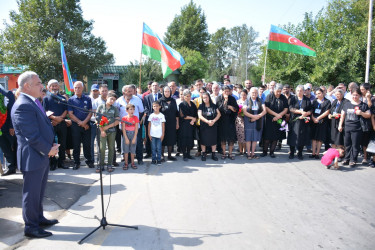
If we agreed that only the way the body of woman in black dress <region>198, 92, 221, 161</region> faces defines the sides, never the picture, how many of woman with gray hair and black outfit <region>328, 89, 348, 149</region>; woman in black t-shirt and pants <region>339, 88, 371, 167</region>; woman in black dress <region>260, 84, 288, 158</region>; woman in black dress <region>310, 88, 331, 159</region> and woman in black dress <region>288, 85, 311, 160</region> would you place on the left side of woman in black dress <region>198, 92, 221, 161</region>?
5

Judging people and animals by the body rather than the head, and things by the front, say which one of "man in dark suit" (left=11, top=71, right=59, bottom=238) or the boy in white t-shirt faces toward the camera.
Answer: the boy in white t-shirt

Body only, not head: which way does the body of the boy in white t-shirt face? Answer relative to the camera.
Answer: toward the camera

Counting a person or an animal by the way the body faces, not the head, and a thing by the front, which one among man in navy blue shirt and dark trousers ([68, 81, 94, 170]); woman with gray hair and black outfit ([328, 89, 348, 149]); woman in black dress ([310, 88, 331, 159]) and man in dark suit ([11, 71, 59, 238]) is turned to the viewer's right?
the man in dark suit

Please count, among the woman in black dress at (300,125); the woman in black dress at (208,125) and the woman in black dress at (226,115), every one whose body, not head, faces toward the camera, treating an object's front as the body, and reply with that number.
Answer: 3

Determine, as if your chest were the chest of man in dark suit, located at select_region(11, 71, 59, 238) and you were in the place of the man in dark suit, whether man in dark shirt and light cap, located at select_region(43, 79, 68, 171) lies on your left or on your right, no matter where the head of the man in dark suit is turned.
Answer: on your left

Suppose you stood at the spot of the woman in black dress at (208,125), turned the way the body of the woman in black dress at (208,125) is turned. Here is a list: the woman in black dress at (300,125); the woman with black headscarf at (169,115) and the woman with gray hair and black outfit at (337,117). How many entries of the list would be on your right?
1

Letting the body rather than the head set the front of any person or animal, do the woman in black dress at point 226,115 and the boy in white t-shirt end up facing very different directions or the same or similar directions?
same or similar directions

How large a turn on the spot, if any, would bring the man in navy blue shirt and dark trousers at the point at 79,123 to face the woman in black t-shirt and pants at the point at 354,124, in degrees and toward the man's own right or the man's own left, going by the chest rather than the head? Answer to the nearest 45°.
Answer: approximately 90° to the man's own left

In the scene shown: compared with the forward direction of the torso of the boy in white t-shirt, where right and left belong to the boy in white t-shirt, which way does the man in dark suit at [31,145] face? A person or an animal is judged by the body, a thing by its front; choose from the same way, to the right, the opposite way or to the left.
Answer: to the left

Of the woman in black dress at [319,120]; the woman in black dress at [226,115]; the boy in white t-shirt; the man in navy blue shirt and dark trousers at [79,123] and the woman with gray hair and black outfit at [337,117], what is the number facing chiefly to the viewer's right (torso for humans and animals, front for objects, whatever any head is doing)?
0

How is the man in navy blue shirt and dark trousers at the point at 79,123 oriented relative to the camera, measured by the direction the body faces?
toward the camera

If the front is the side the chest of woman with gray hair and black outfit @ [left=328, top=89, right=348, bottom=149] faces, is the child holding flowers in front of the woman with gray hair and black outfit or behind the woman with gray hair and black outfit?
in front

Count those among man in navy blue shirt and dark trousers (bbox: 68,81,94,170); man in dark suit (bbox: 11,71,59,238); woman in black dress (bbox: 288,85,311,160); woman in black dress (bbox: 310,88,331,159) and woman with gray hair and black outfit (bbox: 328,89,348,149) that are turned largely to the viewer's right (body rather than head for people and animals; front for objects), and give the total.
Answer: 1

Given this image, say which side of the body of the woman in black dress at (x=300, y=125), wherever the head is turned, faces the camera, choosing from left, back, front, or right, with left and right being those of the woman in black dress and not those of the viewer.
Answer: front

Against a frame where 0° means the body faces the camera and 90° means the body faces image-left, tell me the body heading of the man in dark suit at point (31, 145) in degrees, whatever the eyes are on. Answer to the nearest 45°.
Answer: approximately 270°

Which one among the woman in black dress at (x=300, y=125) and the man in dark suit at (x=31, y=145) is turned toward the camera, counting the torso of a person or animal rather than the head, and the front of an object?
the woman in black dress
